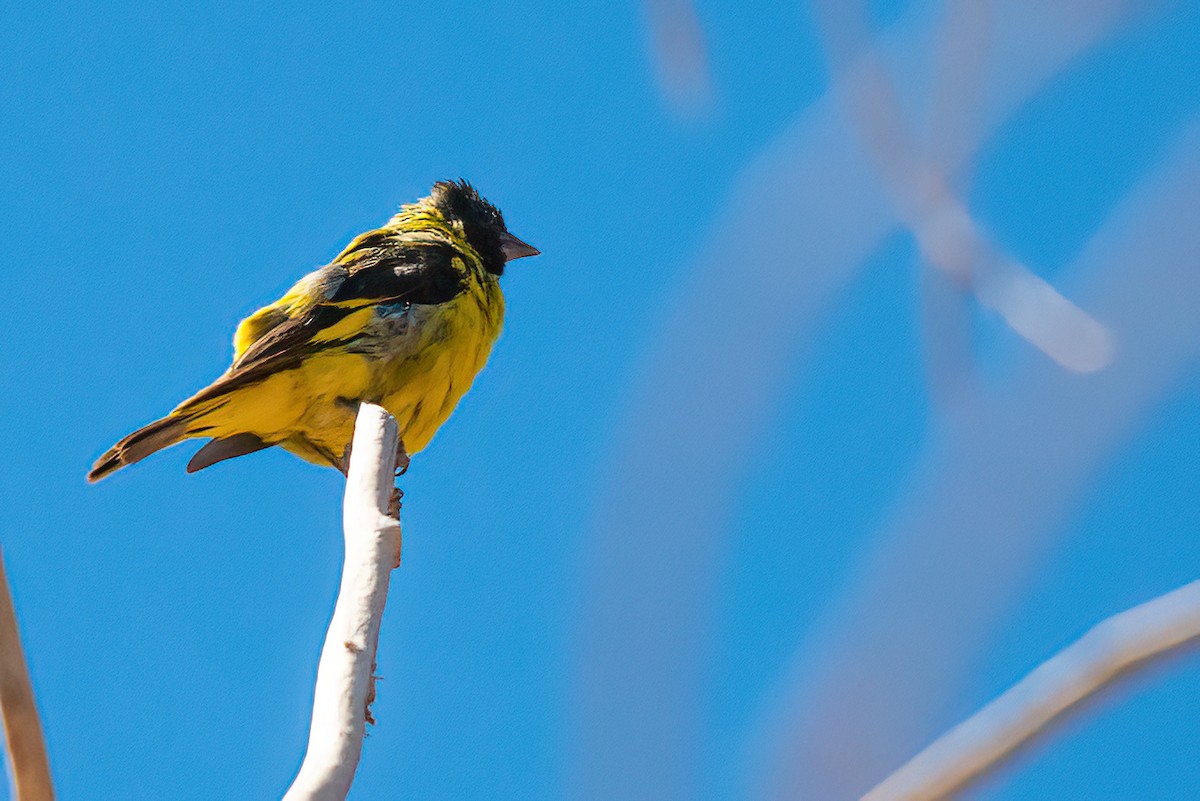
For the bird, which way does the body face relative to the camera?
to the viewer's right

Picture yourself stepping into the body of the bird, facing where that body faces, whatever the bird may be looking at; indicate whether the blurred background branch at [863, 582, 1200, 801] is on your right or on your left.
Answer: on your left
